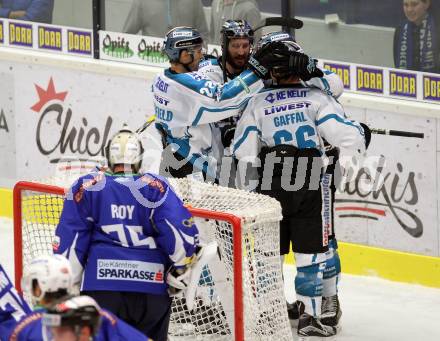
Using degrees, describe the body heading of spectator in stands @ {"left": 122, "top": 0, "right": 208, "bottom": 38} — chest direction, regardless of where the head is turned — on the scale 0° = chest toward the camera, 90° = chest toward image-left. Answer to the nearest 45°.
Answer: approximately 0°

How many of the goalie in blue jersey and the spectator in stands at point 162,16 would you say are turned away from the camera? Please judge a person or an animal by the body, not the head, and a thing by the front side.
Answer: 1

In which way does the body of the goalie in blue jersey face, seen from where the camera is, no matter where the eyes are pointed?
away from the camera

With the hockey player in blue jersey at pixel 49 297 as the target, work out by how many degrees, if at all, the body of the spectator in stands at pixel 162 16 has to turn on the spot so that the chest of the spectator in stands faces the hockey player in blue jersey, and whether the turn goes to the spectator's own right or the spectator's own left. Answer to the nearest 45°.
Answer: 0° — they already face them

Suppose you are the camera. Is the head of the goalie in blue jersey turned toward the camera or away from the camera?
away from the camera

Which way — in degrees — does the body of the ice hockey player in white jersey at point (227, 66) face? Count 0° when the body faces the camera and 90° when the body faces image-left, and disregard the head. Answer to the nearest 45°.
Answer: approximately 315°

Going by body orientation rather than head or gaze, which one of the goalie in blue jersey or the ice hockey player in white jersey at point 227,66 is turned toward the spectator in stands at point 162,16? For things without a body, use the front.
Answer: the goalie in blue jersey

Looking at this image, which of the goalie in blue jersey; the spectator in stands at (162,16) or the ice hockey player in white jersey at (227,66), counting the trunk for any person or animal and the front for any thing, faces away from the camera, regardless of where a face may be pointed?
the goalie in blue jersey

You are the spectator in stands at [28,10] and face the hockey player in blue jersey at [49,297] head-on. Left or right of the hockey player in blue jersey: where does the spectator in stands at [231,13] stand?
left

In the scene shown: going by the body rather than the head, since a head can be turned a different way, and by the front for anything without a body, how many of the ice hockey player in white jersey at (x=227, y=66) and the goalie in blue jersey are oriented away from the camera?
1
